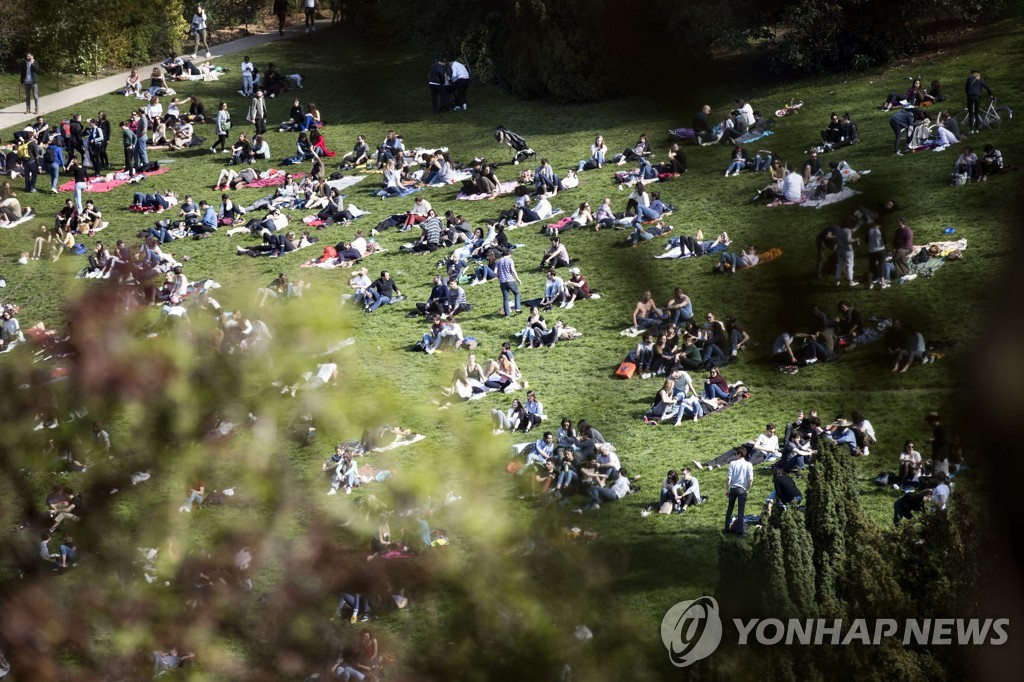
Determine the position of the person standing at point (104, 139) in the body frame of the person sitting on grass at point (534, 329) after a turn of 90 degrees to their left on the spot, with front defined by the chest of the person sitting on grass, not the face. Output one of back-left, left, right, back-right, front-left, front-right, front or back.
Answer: back

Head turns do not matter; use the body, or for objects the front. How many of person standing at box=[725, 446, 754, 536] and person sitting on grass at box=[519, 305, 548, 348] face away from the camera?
1

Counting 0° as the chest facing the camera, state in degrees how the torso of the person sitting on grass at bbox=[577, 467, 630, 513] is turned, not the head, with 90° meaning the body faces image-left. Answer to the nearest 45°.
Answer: approximately 45°

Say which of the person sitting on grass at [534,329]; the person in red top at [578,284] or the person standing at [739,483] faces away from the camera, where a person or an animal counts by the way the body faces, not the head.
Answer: the person standing

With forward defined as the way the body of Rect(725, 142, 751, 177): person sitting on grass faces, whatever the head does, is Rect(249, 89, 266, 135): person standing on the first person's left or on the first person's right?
on the first person's right

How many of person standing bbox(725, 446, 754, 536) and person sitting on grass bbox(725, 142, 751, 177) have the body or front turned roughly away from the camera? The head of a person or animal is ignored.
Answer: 1

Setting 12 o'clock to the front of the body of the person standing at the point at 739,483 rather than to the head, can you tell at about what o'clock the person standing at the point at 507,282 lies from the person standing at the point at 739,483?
the person standing at the point at 507,282 is roughly at 11 o'clock from the person standing at the point at 739,483.

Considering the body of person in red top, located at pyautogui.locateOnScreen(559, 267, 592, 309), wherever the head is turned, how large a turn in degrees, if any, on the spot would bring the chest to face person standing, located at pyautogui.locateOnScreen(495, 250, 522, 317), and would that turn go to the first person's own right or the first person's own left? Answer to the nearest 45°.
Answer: approximately 45° to the first person's own right

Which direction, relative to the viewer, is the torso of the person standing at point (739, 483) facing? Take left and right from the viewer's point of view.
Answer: facing away from the viewer

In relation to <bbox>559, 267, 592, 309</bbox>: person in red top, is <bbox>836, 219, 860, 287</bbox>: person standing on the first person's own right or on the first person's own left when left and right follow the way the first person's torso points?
on the first person's own left

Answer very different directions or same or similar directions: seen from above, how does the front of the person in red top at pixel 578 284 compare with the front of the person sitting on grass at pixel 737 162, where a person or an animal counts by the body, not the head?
same or similar directions

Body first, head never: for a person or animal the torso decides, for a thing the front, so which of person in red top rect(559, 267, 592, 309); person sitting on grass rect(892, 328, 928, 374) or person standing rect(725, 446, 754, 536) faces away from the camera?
the person standing

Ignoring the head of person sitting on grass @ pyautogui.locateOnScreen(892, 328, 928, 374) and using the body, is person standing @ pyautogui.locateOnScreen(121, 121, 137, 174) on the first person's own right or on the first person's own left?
on the first person's own right

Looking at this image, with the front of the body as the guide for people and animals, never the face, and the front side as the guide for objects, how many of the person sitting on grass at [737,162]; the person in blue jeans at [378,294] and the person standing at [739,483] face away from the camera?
1
